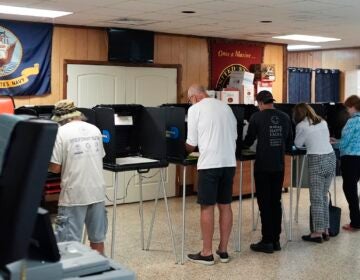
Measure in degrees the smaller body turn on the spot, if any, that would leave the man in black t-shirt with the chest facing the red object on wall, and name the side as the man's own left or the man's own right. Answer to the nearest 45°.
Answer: approximately 45° to the man's own left

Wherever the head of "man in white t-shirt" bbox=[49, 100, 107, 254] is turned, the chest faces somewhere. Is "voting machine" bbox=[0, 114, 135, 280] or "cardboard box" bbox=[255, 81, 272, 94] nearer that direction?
the cardboard box

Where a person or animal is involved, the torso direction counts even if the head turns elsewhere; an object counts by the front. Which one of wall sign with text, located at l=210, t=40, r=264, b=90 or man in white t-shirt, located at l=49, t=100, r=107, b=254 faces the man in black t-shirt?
the wall sign with text

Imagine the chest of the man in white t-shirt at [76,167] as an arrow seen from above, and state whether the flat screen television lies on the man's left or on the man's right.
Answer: on the man's right

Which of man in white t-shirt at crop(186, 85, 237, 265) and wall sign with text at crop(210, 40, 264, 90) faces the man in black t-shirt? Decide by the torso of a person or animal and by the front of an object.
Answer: the wall sign with text

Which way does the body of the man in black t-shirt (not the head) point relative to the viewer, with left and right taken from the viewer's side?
facing away from the viewer and to the left of the viewer

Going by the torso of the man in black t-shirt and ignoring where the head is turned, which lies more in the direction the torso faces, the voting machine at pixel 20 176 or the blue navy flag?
the blue navy flag

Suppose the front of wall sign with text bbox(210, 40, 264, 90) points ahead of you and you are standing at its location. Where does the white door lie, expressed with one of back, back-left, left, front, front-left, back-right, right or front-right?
front-right

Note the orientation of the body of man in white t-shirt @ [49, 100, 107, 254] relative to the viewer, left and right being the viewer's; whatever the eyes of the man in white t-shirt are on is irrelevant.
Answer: facing away from the viewer and to the left of the viewer

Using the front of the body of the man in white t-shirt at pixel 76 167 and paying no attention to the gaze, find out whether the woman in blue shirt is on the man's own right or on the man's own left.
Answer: on the man's own right

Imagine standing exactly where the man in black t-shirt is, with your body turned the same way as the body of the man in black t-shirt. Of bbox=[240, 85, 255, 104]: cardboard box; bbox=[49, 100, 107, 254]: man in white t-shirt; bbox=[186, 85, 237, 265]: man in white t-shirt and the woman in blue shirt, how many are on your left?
2
